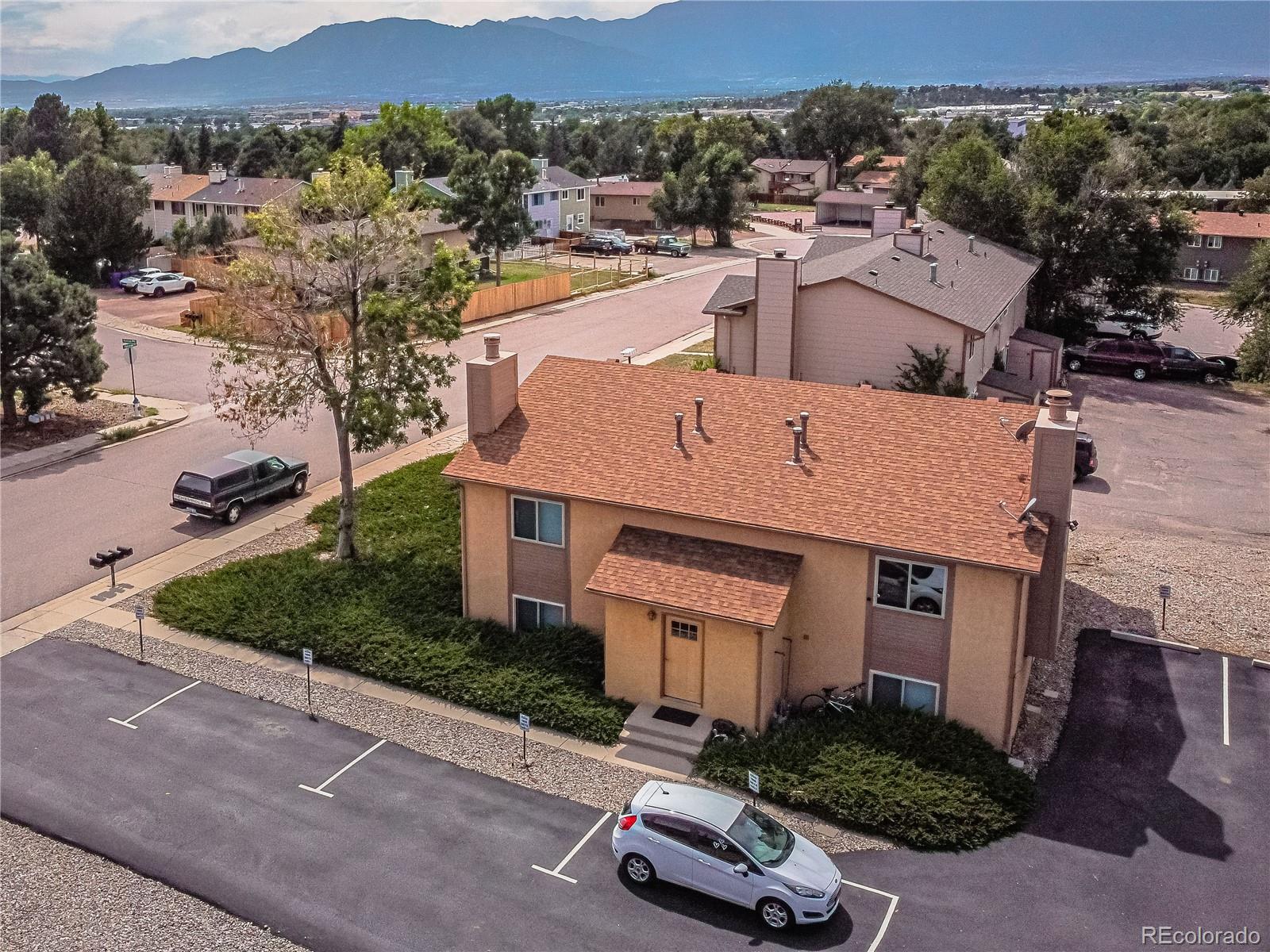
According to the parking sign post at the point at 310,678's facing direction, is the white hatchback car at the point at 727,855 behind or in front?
in front

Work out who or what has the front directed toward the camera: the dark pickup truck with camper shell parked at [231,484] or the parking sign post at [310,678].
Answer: the parking sign post

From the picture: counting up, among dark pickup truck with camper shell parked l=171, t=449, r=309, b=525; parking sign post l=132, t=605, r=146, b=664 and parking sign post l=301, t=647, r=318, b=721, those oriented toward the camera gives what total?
2

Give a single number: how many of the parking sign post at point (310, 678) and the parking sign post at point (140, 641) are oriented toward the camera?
2

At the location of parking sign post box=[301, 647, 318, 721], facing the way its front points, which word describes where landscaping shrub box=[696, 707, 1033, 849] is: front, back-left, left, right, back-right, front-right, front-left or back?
front-left

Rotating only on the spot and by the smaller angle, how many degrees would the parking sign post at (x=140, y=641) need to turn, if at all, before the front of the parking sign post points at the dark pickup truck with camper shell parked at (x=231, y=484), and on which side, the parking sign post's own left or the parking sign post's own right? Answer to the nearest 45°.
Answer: approximately 180°

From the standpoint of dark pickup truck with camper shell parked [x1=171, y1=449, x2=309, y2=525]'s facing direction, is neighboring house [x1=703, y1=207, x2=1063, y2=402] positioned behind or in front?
in front

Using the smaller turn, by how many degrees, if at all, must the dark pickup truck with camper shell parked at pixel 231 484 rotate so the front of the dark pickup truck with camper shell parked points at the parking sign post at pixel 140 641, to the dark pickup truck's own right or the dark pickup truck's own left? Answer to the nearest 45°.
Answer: approximately 135° to the dark pickup truck's own right

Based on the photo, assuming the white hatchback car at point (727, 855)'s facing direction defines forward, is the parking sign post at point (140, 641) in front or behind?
behind

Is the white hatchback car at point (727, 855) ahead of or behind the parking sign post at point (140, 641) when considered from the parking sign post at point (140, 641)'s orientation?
ahead

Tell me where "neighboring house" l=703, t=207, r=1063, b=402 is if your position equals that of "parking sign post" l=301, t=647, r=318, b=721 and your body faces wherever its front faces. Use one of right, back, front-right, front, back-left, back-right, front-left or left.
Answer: back-left

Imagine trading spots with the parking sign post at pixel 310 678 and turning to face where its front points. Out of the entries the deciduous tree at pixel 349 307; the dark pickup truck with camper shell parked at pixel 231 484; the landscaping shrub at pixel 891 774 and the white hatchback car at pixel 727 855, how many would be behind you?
2

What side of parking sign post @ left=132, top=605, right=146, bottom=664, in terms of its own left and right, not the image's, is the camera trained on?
front

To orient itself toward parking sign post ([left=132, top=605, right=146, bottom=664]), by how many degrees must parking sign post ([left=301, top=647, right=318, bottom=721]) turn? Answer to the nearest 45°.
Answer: approximately 135° to its right

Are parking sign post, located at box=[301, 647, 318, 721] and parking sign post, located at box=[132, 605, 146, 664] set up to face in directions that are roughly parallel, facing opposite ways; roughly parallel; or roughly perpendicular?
roughly parallel

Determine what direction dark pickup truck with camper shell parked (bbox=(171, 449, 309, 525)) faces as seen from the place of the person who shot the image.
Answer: facing away from the viewer and to the right of the viewer
